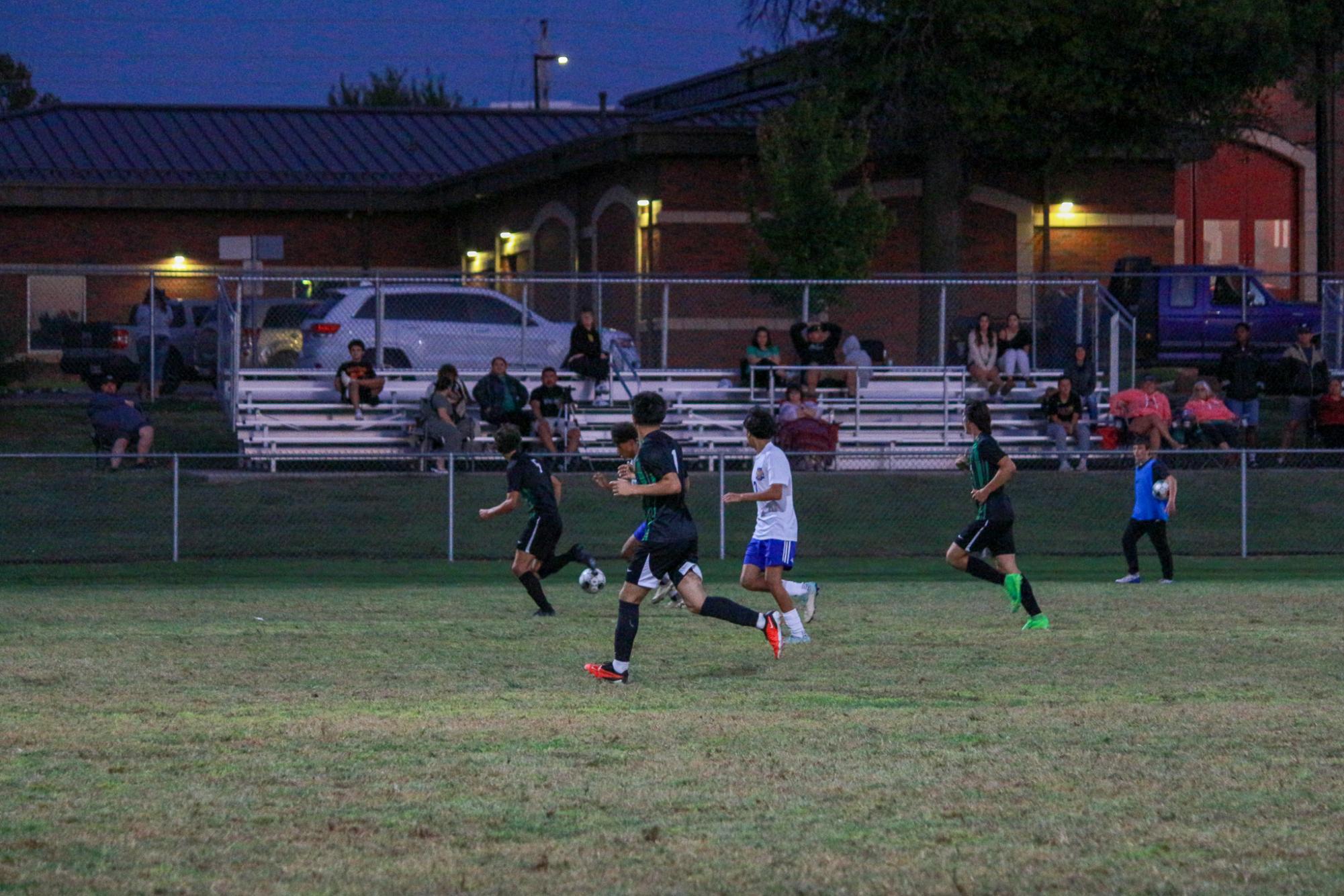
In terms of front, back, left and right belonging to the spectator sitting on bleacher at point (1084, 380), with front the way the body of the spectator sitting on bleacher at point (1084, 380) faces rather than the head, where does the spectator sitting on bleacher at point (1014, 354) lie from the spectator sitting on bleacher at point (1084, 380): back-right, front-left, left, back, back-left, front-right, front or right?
back-right

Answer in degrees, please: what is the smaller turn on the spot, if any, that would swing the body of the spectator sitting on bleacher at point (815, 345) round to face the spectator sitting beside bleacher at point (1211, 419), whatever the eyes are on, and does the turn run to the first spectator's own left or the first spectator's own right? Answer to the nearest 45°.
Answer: approximately 90° to the first spectator's own left

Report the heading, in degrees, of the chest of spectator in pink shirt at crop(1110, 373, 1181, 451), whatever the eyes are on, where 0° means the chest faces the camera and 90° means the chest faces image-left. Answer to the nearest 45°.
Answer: approximately 0°
